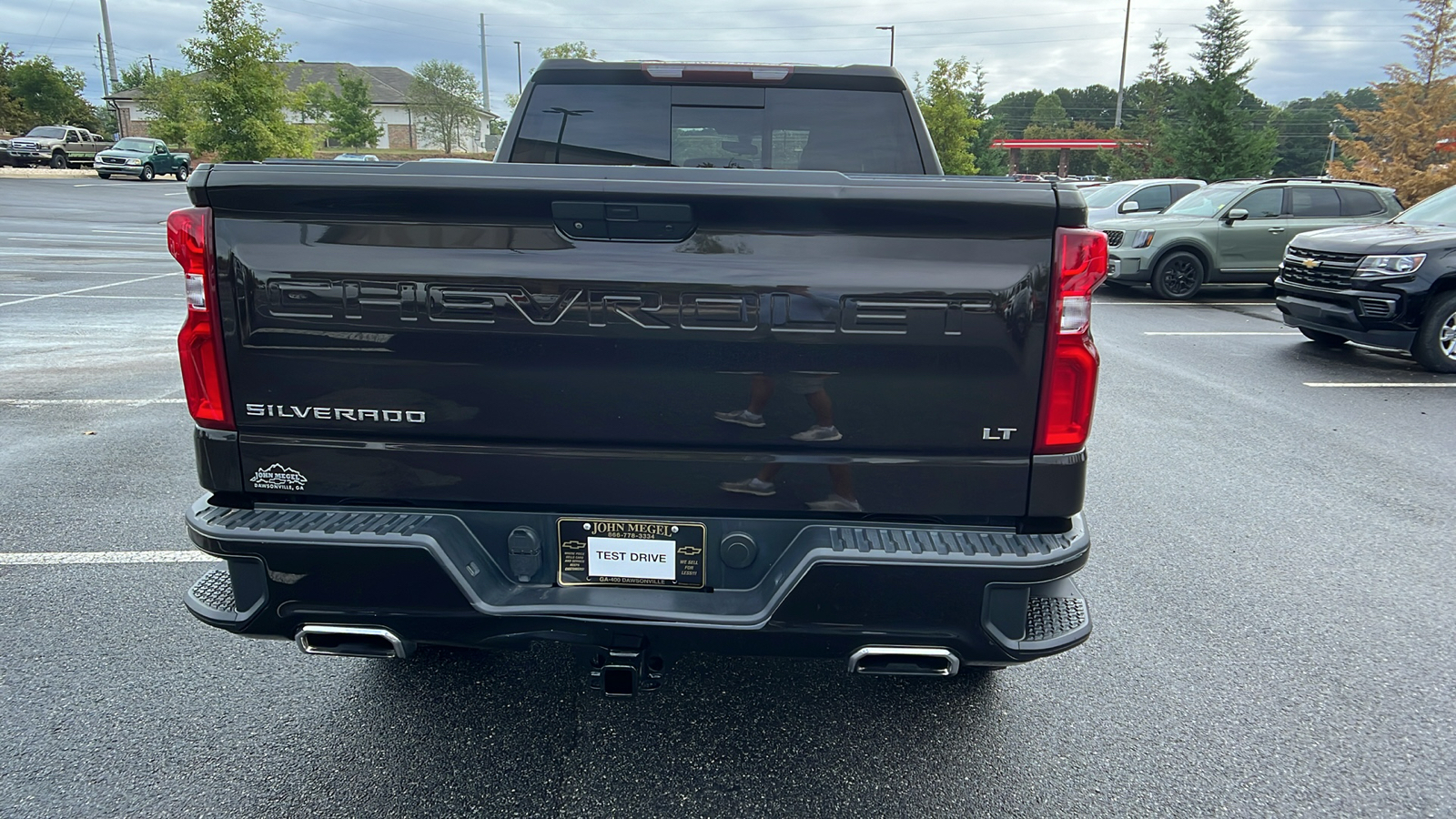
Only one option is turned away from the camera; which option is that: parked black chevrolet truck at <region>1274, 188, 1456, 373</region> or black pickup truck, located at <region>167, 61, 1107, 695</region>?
the black pickup truck

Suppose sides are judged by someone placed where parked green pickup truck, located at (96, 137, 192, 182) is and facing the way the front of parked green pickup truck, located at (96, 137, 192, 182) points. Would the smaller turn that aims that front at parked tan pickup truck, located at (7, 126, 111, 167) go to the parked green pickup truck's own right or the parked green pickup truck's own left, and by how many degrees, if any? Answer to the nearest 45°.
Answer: approximately 90° to the parked green pickup truck's own right

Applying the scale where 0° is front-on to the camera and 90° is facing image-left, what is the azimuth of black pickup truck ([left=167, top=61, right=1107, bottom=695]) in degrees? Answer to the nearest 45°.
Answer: approximately 180°

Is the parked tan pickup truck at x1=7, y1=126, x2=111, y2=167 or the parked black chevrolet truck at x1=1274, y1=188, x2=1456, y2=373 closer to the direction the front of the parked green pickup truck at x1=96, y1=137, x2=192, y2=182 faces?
the parked black chevrolet truck

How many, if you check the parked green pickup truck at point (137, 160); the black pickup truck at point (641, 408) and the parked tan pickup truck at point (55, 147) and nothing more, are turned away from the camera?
1

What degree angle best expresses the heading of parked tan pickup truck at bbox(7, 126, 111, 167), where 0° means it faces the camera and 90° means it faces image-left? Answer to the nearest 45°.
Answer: approximately 45°

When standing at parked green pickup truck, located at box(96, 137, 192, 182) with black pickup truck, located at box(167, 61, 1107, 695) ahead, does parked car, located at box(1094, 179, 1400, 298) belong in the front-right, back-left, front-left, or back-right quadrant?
front-left

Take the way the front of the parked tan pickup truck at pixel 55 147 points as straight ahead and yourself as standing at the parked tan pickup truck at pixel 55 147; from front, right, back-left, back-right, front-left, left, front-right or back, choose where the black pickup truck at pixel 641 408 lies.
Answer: front-left

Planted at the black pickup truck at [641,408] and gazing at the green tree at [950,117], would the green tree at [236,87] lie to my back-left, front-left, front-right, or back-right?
front-left

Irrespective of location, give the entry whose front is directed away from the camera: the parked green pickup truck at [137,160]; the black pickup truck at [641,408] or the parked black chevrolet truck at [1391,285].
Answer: the black pickup truck

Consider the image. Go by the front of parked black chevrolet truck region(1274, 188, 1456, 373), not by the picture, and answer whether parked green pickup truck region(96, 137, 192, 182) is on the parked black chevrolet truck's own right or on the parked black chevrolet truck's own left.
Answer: on the parked black chevrolet truck's own right

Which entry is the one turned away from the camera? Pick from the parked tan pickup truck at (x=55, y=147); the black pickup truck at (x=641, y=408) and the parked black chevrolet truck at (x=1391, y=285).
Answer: the black pickup truck

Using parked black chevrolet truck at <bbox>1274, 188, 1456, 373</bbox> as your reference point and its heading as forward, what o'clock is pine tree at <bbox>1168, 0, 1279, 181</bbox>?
The pine tree is roughly at 4 o'clock from the parked black chevrolet truck.

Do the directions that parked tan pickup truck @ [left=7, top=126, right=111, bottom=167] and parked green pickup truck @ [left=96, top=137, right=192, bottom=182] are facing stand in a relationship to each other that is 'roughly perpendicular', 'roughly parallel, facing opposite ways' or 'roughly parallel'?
roughly parallel

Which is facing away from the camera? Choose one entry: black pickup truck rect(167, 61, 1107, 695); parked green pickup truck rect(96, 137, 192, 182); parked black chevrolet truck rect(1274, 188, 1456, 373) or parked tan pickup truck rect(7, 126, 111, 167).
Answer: the black pickup truck
